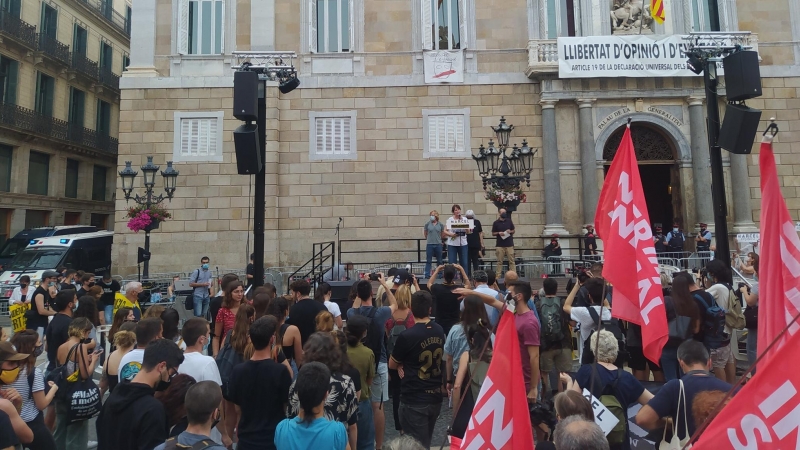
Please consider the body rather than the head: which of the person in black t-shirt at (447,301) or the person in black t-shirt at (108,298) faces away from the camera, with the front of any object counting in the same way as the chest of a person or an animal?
the person in black t-shirt at (447,301)

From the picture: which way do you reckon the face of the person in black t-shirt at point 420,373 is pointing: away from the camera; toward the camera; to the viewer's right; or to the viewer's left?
away from the camera

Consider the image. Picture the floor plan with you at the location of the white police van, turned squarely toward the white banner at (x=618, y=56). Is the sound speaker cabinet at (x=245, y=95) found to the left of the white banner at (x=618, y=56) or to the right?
right

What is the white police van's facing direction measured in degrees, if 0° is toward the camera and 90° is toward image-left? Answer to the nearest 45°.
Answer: approximately 45°

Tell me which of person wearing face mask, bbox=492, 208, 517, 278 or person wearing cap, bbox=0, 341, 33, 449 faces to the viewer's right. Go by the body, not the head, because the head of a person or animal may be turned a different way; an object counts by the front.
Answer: the person wearing cap

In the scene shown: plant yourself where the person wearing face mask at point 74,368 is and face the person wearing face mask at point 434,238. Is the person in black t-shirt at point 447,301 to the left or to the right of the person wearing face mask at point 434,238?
right
